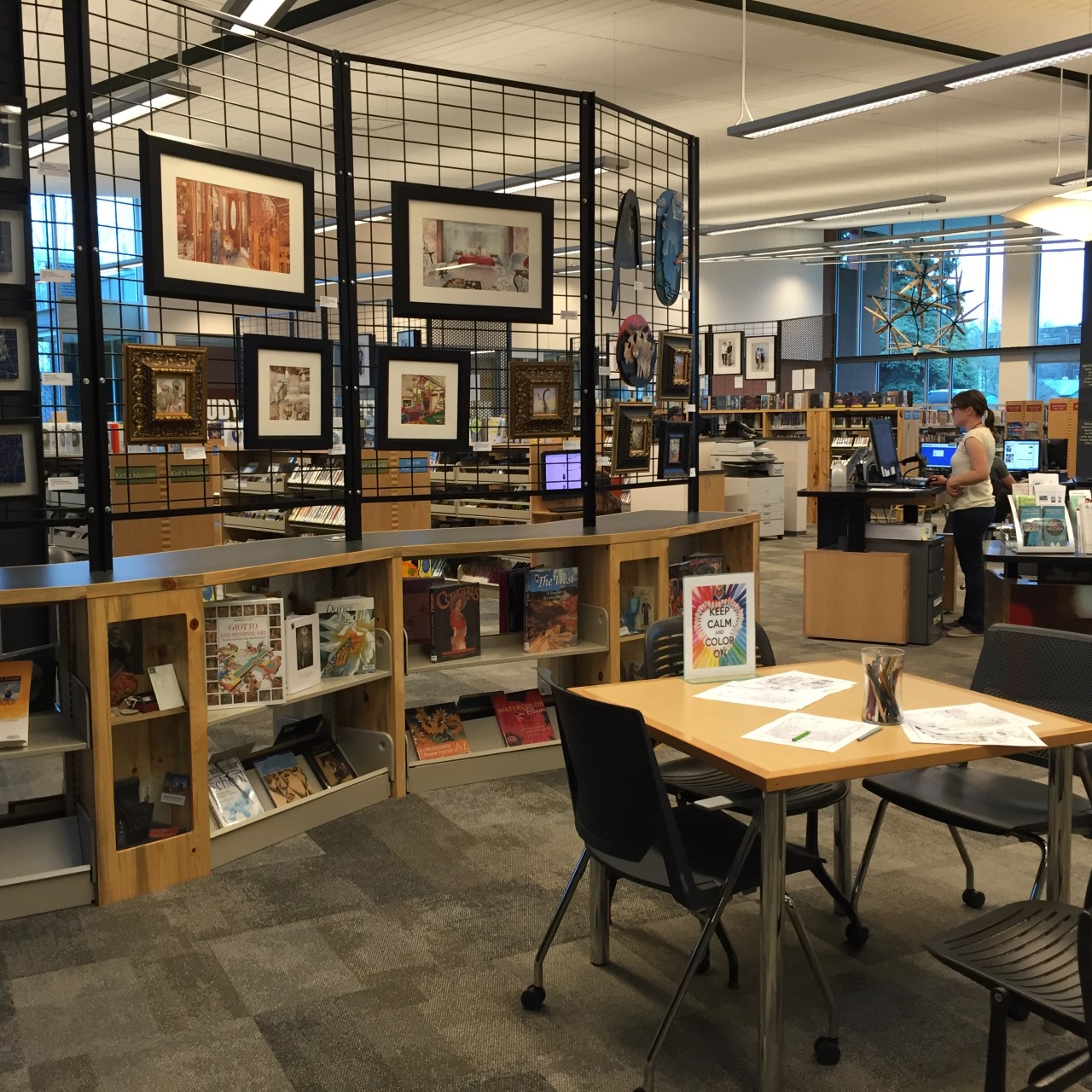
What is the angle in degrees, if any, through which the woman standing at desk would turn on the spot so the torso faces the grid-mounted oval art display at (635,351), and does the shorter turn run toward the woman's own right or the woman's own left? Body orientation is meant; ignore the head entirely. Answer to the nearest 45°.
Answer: approximately 45° to the woman's own left

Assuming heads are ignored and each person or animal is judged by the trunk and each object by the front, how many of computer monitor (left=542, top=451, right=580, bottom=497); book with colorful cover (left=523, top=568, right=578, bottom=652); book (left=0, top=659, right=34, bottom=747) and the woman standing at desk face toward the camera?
3

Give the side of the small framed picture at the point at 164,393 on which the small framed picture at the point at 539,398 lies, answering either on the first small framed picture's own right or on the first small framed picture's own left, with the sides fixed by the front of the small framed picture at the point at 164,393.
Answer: on the first small framed picture's own left

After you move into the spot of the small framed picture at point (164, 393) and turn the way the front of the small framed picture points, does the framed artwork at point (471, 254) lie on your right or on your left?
on your left

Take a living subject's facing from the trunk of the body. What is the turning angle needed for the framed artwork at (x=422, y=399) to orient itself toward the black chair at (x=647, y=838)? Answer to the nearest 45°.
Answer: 0° — it already faces it

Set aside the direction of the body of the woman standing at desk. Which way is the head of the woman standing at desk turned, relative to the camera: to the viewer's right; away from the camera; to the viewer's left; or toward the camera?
to the viewer's left

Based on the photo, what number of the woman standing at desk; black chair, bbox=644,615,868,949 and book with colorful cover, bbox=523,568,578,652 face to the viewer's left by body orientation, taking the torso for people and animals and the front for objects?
1

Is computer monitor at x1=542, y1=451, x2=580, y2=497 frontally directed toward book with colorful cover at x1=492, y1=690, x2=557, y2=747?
yes

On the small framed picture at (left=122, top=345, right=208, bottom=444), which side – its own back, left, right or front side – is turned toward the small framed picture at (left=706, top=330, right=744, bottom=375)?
left

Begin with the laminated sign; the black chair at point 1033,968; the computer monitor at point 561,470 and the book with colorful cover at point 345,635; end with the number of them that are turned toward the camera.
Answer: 3

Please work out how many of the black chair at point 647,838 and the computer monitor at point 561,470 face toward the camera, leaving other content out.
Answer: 1

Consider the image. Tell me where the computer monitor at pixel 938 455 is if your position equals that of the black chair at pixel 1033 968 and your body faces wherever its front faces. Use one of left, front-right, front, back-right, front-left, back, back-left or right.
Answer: front-right
